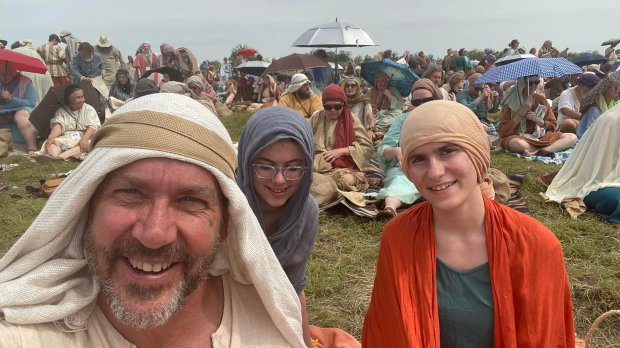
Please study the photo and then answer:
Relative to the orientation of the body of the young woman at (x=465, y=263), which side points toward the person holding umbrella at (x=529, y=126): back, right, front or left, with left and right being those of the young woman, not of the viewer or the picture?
back

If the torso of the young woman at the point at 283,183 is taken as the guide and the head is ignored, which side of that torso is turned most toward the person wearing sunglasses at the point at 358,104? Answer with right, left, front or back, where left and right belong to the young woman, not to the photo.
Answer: back

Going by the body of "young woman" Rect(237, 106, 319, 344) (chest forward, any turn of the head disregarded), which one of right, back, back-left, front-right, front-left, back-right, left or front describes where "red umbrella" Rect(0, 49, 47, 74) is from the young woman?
back-right

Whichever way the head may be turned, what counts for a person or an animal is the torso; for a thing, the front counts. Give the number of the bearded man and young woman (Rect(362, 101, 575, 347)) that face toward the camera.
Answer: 2

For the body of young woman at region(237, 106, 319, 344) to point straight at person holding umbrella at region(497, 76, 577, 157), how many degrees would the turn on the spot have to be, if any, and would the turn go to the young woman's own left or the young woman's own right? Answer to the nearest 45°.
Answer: approximately 135° to the young woman's own left

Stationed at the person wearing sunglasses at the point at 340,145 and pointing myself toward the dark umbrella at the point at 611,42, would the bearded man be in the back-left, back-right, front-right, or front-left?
back-right

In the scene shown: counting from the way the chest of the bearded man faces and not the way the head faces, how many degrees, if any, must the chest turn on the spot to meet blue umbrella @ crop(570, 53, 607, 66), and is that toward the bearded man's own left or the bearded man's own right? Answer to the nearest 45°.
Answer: approximately 135° to the bearded man's own left

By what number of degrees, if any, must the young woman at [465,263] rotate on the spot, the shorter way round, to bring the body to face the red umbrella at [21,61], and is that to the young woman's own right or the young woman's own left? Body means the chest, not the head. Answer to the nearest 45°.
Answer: approximately 135° to the young woman's own right

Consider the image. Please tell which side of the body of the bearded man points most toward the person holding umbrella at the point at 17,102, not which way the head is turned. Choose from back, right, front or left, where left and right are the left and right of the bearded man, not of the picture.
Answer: back

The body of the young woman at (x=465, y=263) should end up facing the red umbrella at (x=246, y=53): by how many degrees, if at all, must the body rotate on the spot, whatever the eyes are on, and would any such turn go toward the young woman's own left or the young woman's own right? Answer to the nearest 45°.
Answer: approximately 135° to the young woman's own right
